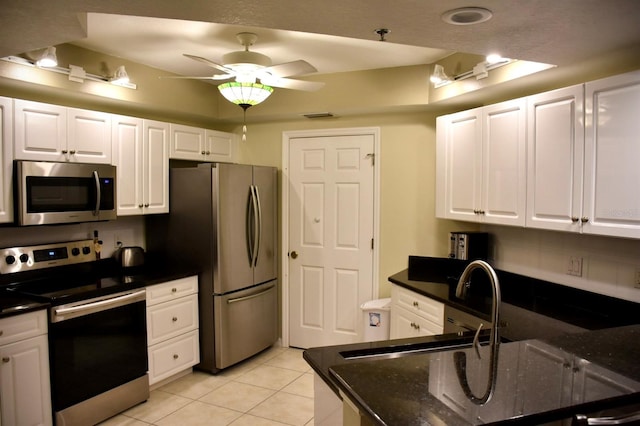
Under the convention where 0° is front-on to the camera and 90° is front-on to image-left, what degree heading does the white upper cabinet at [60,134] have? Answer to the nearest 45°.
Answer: approximately 315°

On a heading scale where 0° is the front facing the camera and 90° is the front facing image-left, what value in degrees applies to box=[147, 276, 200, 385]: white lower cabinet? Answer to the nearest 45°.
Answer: approximately 315°

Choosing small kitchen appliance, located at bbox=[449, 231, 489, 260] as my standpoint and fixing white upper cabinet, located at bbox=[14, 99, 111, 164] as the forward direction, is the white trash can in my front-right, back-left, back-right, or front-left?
front-right

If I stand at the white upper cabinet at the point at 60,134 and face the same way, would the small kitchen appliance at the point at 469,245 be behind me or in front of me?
in front

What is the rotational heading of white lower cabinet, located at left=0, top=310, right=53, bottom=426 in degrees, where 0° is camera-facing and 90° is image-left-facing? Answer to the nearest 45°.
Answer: approximately 315°

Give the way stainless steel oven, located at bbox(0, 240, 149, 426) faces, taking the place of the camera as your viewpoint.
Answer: facing the viewer and to the right of the viewer

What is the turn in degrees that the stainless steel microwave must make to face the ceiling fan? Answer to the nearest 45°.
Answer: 0° — it already faces it

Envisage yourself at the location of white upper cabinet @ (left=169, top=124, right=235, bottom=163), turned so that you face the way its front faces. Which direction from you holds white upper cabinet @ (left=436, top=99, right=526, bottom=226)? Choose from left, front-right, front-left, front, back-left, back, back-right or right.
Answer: front

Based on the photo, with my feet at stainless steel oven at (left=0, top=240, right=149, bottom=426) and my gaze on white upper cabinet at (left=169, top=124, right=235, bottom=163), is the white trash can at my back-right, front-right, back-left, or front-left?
front-right

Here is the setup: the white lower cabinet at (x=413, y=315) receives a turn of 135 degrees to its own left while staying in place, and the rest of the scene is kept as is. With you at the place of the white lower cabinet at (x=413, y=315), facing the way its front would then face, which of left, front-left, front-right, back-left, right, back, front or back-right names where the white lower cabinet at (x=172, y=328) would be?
back

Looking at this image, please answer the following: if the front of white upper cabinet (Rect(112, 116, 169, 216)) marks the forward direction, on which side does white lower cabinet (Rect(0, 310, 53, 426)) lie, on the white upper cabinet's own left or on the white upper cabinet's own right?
on the white upper cabinet's own right

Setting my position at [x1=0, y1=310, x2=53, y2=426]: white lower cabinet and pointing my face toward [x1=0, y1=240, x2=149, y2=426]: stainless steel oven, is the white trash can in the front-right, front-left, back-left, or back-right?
front-right

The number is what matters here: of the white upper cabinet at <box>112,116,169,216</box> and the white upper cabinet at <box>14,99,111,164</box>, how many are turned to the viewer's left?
0
